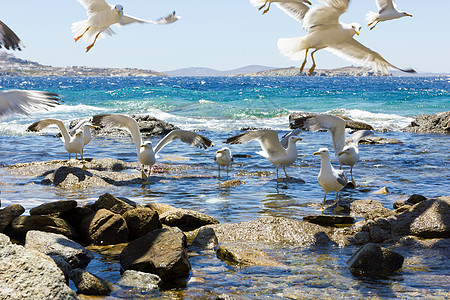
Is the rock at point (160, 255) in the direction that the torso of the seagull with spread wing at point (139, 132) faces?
yes

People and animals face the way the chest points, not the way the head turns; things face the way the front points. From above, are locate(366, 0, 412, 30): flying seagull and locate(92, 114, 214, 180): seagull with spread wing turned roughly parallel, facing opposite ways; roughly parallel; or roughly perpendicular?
roughly perpendicular

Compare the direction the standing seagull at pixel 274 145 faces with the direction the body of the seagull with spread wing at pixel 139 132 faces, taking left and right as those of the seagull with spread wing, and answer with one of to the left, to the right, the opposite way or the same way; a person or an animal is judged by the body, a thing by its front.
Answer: to the left

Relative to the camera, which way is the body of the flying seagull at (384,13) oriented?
to the viewer's right

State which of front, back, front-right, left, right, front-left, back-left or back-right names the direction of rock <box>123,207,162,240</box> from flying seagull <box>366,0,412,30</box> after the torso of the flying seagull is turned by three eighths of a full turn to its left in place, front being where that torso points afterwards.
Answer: left

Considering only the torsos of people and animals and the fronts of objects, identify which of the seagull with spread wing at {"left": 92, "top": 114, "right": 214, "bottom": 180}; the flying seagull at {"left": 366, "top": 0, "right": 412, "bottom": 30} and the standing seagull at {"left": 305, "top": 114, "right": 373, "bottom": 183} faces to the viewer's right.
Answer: the flying seagull

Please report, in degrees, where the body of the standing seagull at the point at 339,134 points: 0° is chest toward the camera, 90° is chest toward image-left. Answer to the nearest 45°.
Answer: approximately 45°

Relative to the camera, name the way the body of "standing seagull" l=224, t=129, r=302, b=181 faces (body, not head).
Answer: to the viewer's right

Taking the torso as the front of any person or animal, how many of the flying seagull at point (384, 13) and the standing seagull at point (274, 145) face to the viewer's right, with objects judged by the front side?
2
